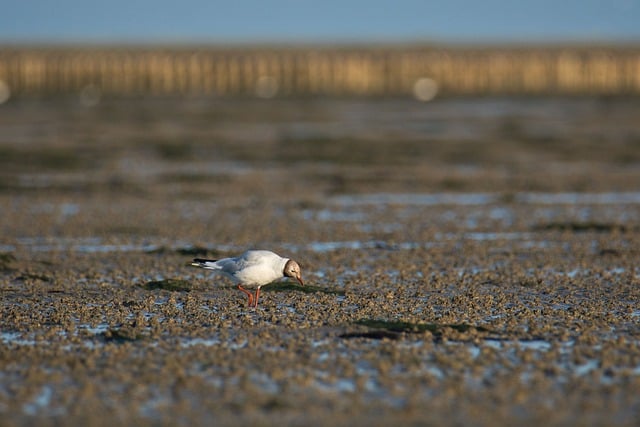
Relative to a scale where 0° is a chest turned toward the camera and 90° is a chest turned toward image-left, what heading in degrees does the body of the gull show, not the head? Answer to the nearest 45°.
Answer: approximately 270°
